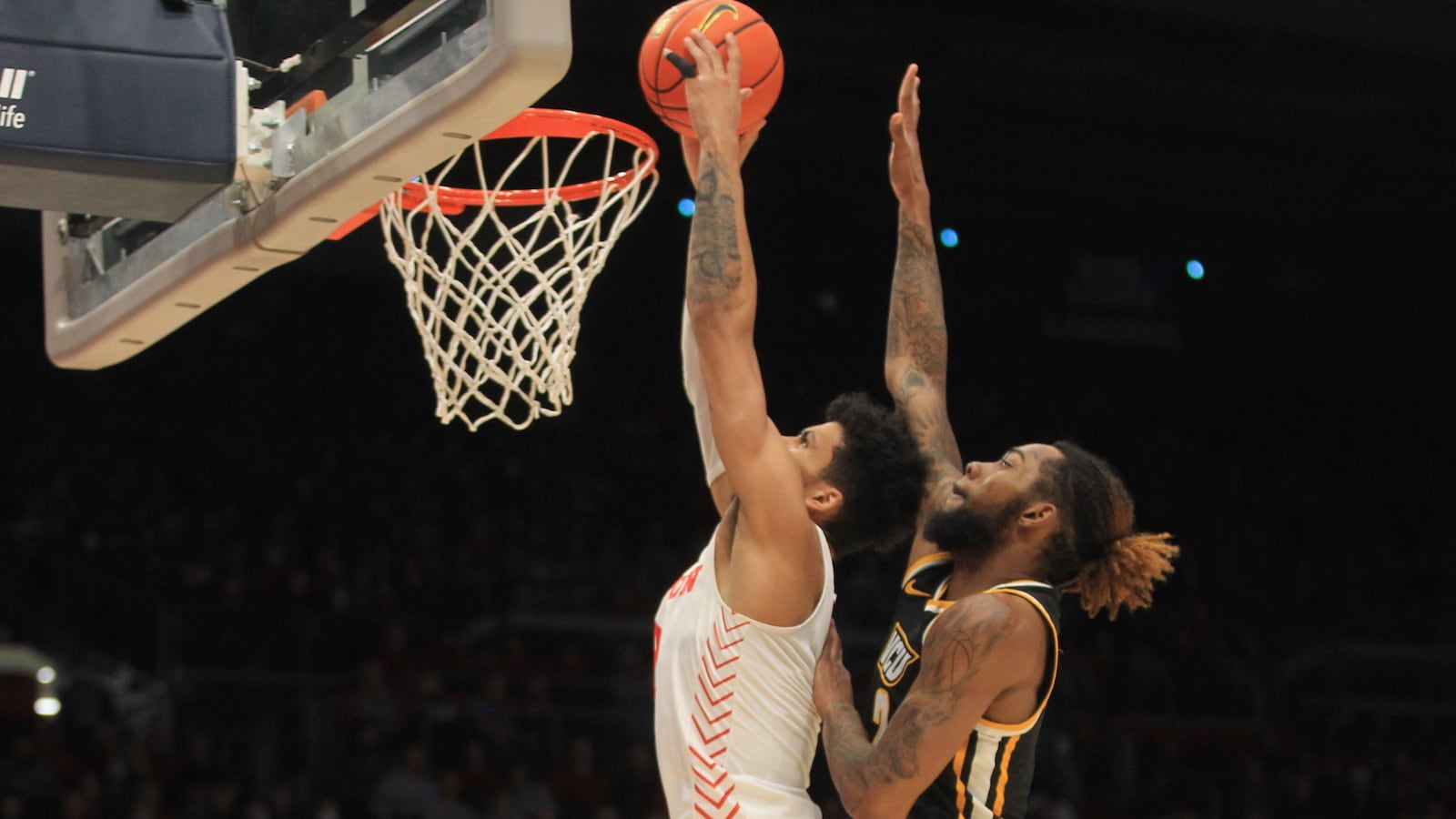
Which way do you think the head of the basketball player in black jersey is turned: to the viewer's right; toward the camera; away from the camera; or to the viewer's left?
to the viewer's left

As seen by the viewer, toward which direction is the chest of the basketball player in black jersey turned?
to the viewer's left

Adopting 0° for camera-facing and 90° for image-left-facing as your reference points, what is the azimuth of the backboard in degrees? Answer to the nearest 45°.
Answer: approximately 225°

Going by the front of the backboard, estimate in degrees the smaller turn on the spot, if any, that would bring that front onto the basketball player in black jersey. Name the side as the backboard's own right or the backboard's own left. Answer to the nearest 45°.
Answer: approximately 45° to the backboard's own right
